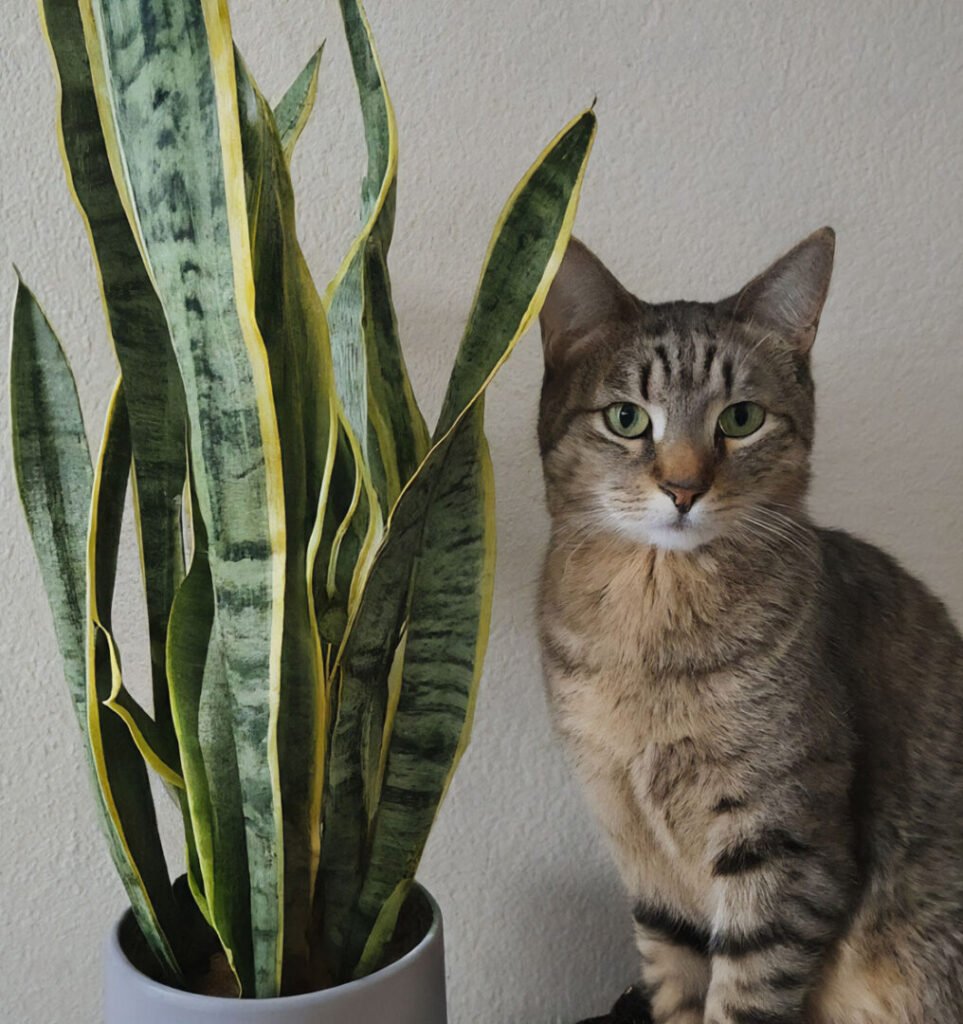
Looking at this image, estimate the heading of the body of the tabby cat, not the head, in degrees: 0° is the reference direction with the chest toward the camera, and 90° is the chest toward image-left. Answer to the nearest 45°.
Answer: approximately 45°
